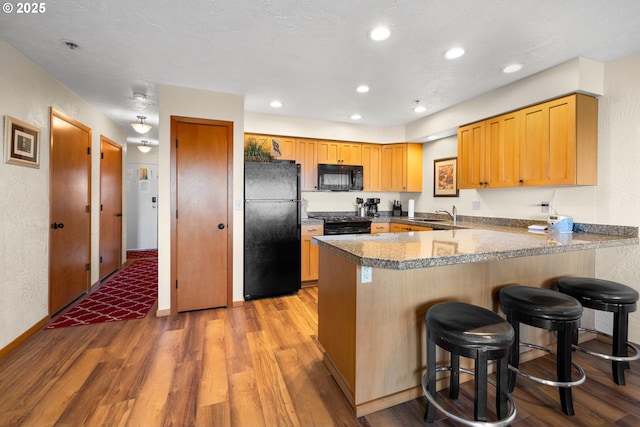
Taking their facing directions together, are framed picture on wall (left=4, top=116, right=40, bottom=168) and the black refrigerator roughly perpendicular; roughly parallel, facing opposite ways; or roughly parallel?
roughly perpendicular

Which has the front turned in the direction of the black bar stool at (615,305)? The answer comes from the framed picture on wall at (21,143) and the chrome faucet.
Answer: the framed picture on wall

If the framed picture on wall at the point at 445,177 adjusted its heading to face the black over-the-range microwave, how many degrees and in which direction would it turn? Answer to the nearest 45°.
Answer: approximately 45° to its right

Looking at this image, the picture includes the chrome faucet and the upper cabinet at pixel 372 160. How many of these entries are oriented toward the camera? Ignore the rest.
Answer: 1

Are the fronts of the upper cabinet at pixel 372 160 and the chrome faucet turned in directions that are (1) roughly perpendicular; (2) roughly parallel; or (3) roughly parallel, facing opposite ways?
roughly perpendicular

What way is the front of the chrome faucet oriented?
to the viewer's left

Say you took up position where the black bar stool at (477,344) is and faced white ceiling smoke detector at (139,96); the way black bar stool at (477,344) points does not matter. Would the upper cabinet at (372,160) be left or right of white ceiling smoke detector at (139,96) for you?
right

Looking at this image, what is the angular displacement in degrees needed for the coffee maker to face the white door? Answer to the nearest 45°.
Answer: approximately 90° to its right

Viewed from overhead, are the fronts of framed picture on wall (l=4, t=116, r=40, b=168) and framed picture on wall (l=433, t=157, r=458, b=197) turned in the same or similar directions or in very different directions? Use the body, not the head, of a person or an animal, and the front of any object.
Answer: very different directions

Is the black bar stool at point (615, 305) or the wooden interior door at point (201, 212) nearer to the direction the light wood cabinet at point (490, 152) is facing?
the wooden interior door

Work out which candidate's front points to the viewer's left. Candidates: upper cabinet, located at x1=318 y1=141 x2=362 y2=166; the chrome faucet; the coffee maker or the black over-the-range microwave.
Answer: the chrome faucet

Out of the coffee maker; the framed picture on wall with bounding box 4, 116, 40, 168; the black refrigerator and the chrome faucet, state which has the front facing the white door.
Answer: the chrome faucet
